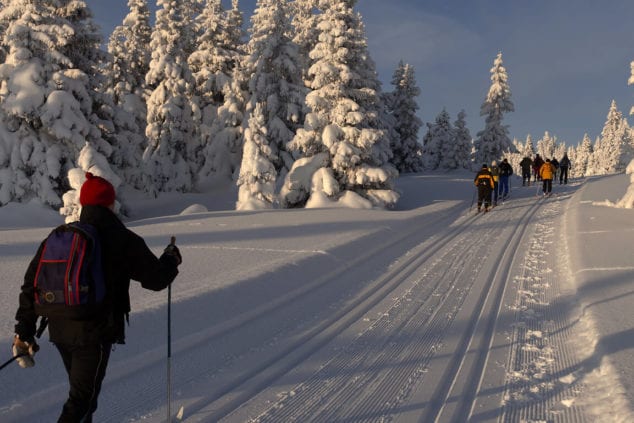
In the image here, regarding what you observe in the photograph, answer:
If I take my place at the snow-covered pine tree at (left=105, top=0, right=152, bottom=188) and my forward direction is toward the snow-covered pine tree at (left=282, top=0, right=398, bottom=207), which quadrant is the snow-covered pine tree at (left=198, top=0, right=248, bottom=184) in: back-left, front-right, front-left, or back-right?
front-left

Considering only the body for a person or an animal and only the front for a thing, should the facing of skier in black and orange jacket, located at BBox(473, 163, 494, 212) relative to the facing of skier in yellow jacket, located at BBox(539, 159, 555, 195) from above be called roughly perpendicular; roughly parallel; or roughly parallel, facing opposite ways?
roughly parallel

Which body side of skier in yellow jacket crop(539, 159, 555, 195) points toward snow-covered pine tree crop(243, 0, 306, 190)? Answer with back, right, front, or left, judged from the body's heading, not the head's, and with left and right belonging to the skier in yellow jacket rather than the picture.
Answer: left

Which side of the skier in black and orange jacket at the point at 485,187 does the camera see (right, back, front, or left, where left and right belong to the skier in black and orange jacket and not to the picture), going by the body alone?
back

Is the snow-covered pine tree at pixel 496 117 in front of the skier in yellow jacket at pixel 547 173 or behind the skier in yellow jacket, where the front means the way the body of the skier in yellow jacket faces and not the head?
in front

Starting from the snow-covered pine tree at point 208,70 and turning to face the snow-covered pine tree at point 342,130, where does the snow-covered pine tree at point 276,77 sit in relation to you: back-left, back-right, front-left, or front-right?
front-left

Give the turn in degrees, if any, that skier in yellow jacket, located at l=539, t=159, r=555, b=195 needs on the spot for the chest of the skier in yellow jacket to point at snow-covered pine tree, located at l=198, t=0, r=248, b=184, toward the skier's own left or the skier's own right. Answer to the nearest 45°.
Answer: approximately 90° to the skier's own left

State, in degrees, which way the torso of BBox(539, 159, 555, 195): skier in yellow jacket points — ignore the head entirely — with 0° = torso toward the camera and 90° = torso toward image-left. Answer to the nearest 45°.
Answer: approximately 180°

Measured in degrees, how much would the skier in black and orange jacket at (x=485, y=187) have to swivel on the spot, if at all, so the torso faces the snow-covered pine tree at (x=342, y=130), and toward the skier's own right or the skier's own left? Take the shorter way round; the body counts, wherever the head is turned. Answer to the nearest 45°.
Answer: approximately 90° to the skier's own left

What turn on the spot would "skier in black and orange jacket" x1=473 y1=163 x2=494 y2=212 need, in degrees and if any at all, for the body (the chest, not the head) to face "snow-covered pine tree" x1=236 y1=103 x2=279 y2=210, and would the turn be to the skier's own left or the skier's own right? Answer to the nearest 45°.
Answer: approximately 90° to the skier's own left

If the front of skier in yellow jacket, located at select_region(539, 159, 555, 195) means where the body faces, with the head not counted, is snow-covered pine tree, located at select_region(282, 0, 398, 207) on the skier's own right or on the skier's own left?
on the skier's own left

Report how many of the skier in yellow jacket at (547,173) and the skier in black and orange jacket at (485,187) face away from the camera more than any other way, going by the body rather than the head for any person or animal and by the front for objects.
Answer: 2
